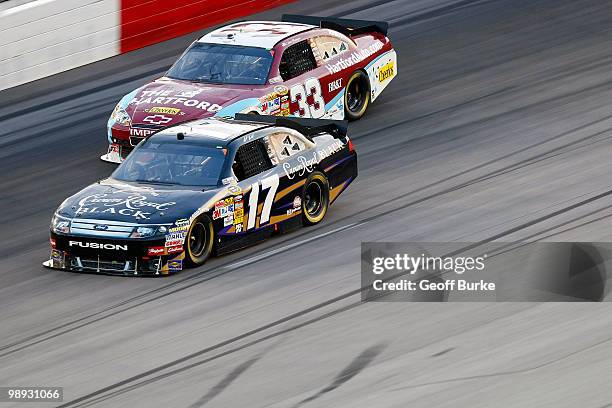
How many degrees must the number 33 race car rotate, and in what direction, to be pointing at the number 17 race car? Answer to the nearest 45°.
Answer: approximately 45° to its left

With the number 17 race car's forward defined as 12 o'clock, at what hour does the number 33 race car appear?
The number 33 race car is roughly at 5 o'clock from the number 17 race car.

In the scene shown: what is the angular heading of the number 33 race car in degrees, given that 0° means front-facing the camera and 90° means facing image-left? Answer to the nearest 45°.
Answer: approximately 45°

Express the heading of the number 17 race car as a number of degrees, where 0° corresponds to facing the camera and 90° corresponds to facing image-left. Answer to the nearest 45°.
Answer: approximately 45°
